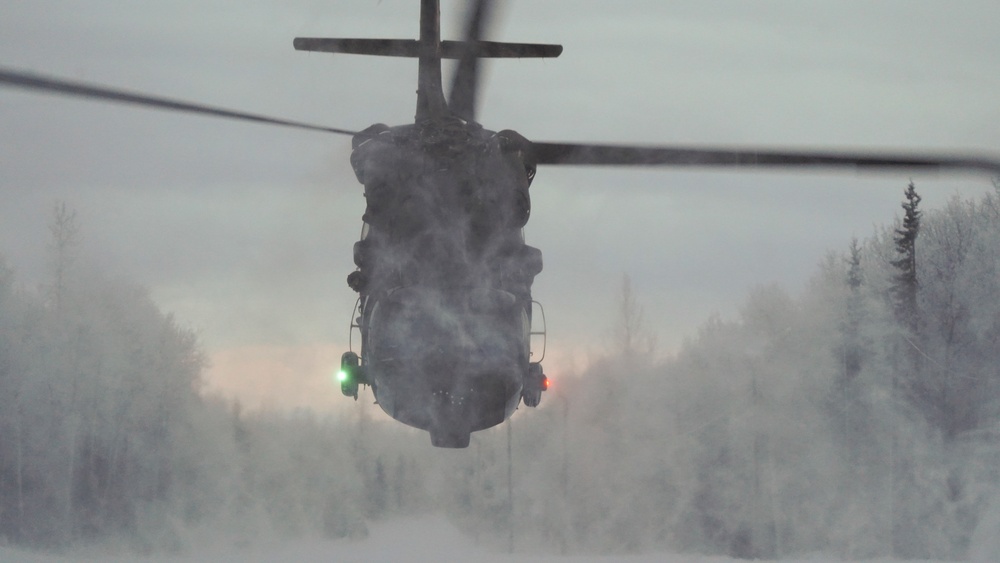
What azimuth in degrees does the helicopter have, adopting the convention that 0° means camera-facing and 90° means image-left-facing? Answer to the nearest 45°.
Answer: approximately 0°

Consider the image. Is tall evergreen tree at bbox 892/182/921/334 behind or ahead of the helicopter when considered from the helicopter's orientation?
behind
